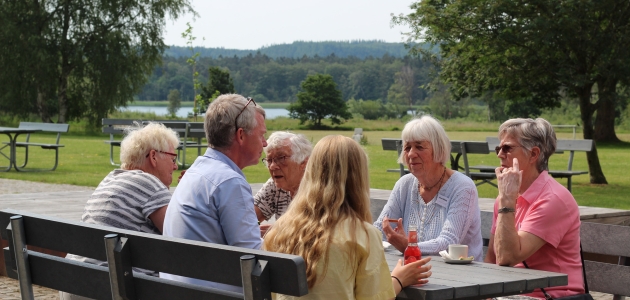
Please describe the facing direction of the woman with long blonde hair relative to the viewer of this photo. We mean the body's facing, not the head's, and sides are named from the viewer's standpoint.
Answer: facing away from the viewer and to the right of the viewer

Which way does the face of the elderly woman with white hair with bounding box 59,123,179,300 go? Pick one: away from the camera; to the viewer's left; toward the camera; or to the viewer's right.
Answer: to the viewer's right

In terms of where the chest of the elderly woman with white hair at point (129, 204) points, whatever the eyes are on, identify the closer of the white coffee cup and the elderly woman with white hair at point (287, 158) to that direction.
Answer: the elderly woman with white hair

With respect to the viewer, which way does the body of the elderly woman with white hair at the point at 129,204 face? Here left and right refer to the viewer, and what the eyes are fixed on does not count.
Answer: facing away from the viewer and to the right of the viewer

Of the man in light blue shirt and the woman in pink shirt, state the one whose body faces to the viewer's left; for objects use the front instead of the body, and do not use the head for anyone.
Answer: the woman in pink shirt

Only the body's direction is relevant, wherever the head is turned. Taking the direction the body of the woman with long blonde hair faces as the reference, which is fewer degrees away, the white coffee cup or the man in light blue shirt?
the white coffee cup

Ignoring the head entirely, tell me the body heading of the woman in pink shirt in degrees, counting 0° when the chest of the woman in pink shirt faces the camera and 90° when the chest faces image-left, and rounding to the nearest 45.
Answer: approximately 90°

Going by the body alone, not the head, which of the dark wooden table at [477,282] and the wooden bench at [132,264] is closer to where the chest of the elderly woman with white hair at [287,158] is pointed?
the wooden bench

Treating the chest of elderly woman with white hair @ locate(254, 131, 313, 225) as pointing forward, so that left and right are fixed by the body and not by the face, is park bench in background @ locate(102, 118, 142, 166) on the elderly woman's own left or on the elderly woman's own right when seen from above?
on the elderly woman's own right

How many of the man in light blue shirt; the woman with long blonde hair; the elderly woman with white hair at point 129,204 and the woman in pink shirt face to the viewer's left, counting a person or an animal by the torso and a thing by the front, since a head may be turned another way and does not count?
1
